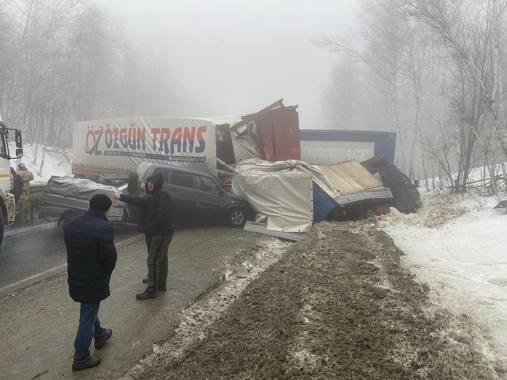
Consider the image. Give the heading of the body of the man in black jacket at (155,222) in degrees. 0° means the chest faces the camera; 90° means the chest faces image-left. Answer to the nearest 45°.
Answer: approximately 90°
